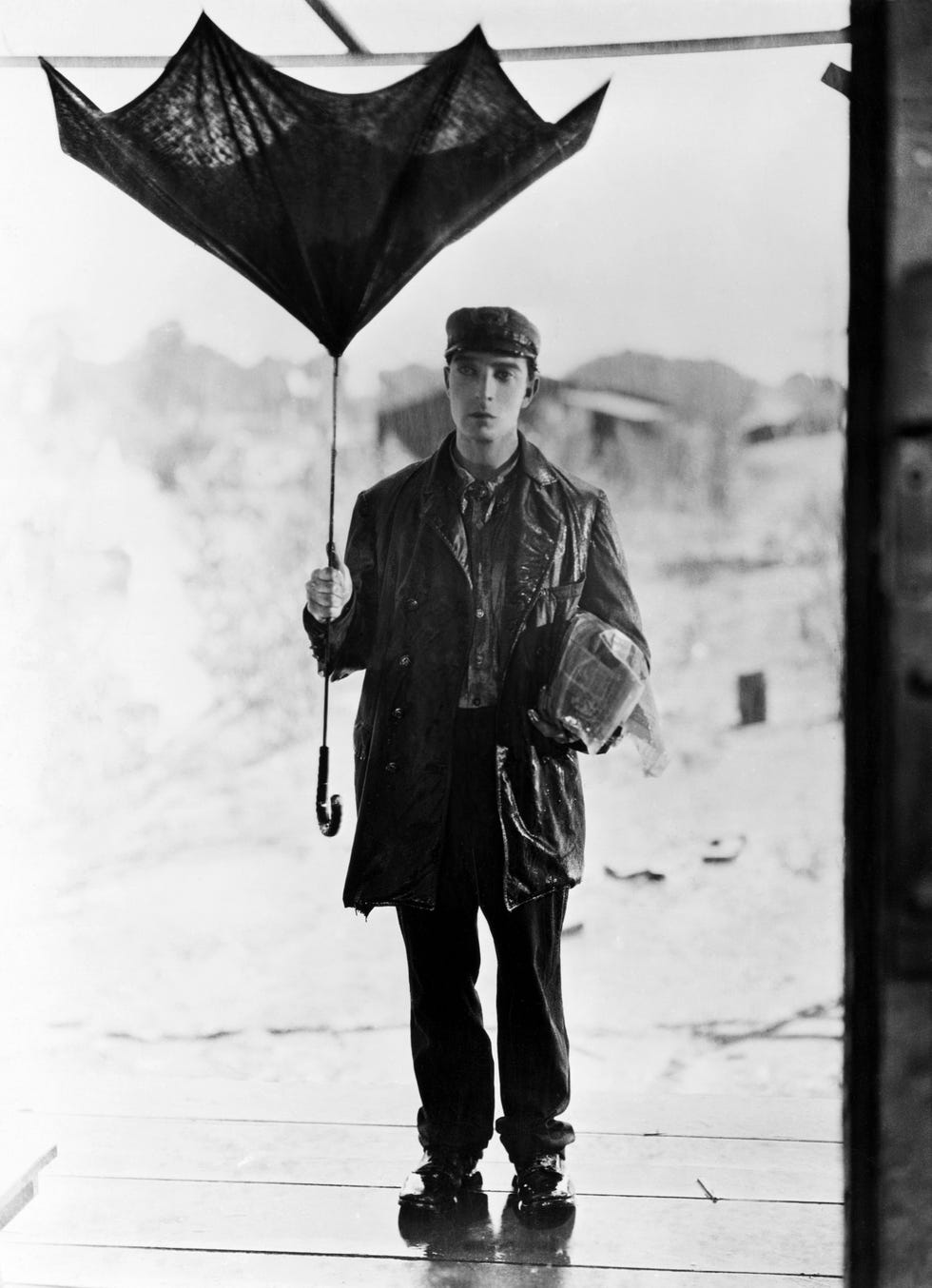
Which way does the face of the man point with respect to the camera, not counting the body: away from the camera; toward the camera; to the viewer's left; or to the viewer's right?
toward the camera

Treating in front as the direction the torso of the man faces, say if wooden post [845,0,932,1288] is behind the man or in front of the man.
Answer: in front

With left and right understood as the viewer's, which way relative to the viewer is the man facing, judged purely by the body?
facing the viewer
